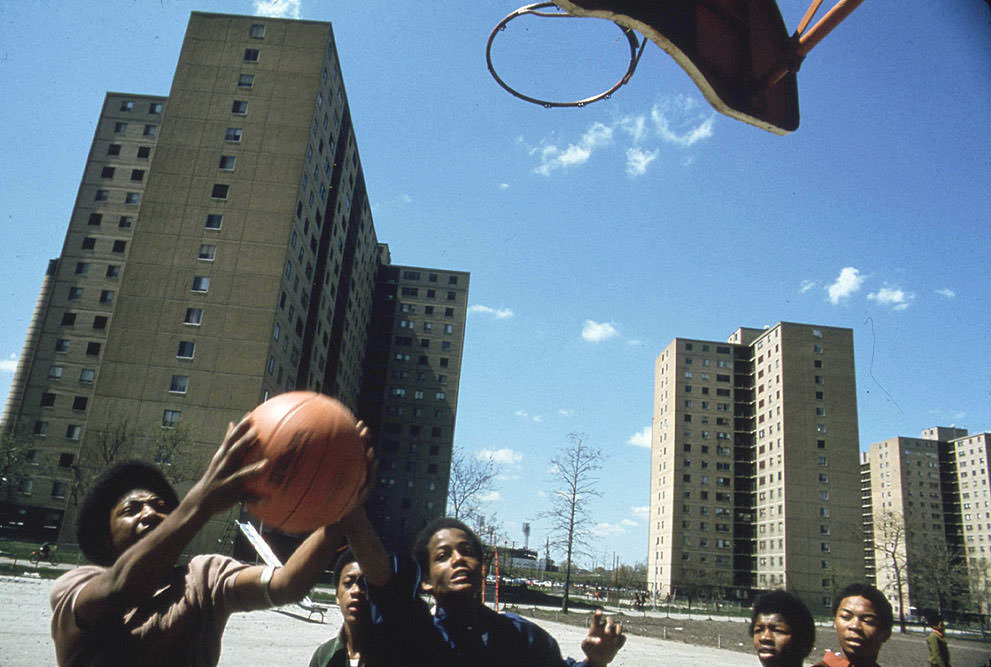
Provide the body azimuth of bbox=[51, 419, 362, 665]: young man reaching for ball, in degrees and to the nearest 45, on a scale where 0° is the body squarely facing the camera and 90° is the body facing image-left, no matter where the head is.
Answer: approximately 315°

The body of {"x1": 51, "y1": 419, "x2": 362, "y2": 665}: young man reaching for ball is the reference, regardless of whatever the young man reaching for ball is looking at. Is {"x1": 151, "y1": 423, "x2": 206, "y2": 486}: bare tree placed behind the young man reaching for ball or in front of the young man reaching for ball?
behind

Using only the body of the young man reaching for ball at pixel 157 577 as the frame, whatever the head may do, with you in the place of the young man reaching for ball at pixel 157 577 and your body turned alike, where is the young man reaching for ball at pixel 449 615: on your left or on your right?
on your left

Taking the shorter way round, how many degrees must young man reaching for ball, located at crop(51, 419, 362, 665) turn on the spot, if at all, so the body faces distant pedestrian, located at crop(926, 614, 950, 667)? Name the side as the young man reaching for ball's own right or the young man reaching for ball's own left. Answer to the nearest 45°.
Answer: approximately 90° to the young man reaching for ball's own left

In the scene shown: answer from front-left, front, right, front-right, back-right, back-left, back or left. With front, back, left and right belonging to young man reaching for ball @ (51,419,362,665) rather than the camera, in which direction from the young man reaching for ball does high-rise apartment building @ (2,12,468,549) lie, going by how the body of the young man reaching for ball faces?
back-left
